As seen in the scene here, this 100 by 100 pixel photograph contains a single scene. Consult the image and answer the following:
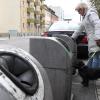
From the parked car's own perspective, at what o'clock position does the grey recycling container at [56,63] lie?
The grey recycling container is roughly at 6 o'clock from the parked car.

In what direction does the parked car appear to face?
away from the camera

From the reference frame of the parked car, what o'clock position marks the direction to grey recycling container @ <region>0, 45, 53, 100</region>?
The grey recycling container is roughly at 6 o'clock from the parked car.
